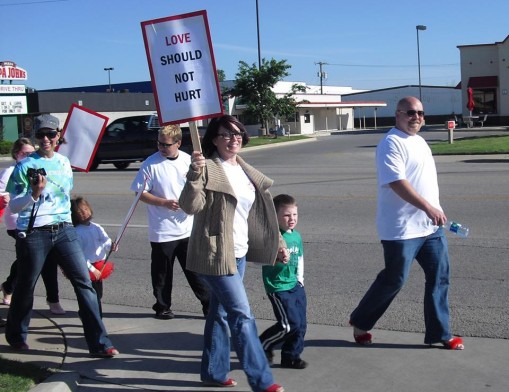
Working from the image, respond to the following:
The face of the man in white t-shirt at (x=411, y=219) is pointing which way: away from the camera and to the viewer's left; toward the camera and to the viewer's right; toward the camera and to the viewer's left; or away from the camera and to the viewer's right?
toward the camera and to the viewer's right

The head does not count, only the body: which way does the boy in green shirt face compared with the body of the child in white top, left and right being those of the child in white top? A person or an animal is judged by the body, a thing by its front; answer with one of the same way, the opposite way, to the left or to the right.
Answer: the same way

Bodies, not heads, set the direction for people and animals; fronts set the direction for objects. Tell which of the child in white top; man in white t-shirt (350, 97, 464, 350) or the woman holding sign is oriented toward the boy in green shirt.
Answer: the child in white top

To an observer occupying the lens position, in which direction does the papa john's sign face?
facing the viewer

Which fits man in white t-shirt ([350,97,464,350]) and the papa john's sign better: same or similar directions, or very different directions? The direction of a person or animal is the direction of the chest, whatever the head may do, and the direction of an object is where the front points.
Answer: same or similar directions

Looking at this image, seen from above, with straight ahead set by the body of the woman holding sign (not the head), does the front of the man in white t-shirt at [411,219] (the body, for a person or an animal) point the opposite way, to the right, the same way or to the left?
the same way

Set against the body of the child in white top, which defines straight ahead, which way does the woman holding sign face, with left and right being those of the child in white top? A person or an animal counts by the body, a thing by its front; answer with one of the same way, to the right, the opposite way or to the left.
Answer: the same way

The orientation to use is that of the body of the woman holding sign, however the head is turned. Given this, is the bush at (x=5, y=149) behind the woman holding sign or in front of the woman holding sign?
behind

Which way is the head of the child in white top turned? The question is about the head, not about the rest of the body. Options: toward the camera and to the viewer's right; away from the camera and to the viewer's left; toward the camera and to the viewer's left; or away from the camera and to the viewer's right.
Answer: toward the camera and to the viewer's right

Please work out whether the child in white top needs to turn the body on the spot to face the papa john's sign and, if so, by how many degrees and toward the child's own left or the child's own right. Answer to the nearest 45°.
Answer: approximately 135° to the child's own left

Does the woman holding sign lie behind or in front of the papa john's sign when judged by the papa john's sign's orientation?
in front

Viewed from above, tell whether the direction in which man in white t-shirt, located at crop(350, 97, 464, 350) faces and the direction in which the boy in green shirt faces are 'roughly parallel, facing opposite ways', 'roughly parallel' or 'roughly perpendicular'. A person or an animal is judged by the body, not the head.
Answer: roughly parallel

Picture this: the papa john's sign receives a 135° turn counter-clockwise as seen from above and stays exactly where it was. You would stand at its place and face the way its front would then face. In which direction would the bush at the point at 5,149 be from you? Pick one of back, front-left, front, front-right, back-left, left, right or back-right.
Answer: back-right

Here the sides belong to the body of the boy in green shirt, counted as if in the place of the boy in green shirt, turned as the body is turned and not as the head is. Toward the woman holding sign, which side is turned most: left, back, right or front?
right

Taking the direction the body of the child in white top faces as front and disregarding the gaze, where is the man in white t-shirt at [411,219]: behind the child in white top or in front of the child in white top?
in front

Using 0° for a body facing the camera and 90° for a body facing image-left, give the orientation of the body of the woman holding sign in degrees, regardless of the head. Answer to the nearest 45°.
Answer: approximately 315°
